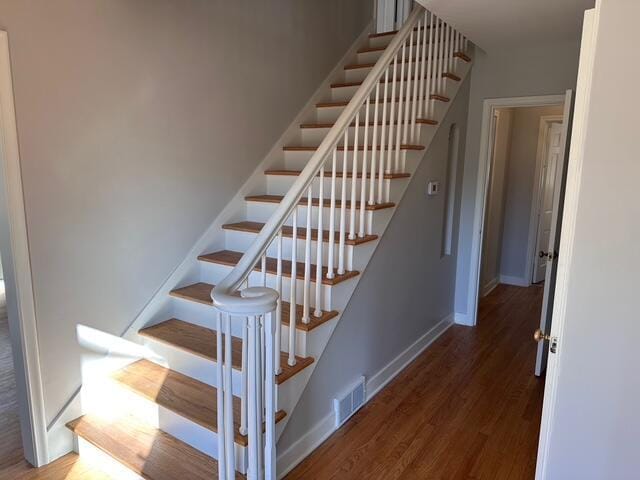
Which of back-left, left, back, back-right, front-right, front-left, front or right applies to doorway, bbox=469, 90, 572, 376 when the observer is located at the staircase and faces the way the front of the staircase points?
back

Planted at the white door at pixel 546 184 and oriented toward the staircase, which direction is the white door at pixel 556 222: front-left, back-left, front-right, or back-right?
front-left

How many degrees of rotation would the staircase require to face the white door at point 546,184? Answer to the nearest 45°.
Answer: approximately 180°

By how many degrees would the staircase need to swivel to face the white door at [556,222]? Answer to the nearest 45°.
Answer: approximately 135° to its left

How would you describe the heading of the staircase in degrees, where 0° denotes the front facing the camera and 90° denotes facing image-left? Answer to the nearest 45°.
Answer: approximately 45°
